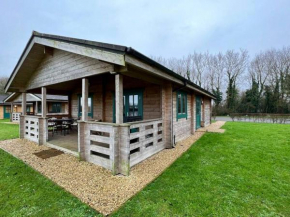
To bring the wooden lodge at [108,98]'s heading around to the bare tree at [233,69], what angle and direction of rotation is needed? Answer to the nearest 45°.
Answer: approximately 180°

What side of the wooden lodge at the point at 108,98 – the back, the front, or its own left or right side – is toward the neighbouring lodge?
right

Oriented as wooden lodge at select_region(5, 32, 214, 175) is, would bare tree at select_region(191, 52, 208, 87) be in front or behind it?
behind

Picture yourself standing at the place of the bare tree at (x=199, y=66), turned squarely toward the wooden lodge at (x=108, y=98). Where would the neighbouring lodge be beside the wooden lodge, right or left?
right

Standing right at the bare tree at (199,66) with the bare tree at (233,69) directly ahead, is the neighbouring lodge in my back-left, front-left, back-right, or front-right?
back-right

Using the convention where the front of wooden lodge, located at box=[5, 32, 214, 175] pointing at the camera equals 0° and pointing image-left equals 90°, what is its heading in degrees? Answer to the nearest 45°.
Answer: approximately 45°
